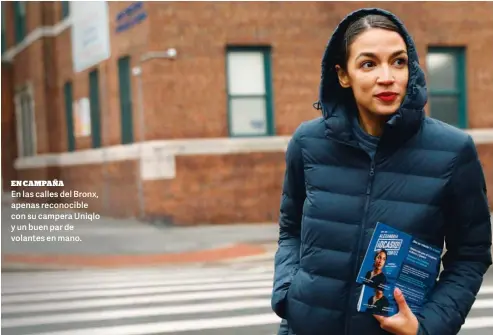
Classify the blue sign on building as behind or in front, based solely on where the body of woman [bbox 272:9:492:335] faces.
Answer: behind

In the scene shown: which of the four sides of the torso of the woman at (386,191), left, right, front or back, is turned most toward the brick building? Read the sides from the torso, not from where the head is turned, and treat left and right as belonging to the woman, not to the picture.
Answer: back

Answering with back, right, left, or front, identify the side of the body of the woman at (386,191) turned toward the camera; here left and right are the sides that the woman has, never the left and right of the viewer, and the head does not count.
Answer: front

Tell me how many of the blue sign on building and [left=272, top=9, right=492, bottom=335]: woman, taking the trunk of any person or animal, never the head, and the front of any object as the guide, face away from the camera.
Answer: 0

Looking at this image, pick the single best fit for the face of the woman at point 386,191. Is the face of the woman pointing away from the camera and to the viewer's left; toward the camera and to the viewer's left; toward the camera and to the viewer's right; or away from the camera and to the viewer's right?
toward the camera and to the viewer's right

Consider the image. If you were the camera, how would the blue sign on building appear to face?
facing the viewer and to the left of the viewer

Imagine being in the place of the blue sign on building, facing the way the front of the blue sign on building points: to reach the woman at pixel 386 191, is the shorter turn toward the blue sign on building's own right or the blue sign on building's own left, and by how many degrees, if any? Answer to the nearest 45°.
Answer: approximately 45° to the blue sign on building's own left

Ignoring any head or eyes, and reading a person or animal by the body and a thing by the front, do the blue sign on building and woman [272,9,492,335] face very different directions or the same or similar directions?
same or similar directions
